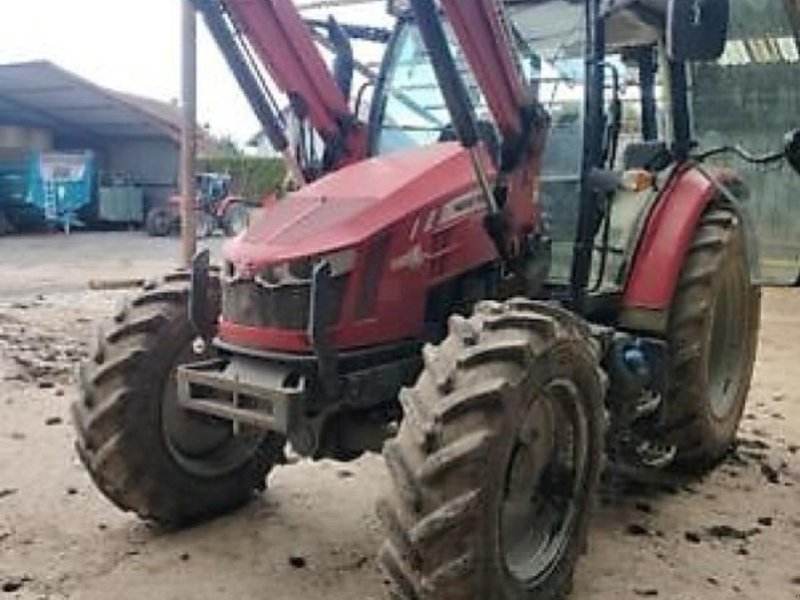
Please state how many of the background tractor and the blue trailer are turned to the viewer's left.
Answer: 1

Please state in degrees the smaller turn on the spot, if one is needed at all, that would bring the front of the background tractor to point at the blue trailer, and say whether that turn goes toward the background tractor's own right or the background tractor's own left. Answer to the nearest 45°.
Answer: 0° — it already faces it

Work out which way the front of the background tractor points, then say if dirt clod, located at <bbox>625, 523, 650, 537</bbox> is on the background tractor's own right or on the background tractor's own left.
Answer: on the background tractor's own left

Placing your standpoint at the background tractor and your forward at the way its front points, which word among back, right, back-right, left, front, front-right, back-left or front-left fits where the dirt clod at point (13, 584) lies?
left

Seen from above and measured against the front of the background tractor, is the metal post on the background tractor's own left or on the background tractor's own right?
on the background tractor's own left

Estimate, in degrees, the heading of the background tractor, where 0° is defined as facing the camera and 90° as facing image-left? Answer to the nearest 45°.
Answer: approximately 90°
